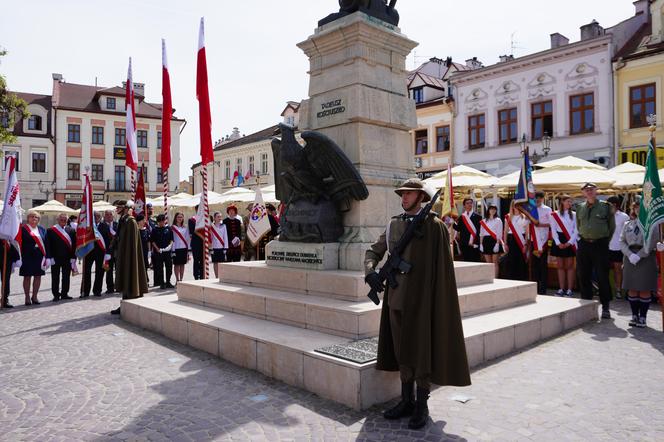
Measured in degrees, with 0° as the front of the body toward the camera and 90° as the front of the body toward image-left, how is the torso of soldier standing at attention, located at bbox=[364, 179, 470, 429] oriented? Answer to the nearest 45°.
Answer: approximately 45°

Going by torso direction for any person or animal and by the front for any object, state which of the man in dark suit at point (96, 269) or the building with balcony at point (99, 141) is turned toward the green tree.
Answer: the building with balcony

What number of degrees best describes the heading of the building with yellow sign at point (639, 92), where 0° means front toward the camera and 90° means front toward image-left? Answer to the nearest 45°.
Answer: approximately 45°
